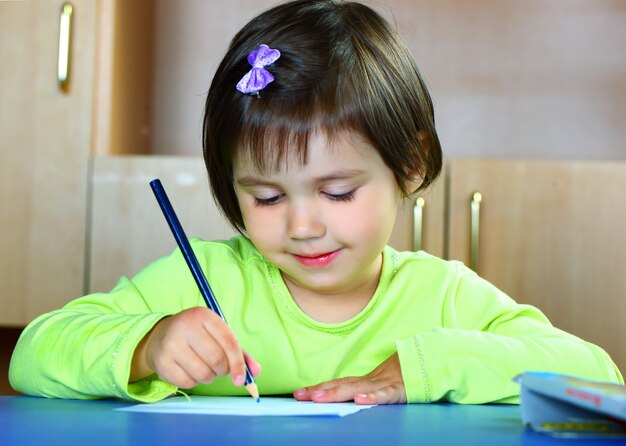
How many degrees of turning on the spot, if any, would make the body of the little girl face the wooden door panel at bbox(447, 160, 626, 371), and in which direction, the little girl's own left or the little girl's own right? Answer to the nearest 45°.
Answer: approximately 135° to the little girl's own left

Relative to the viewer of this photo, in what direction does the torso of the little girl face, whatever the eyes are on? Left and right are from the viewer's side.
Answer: facing the viewer

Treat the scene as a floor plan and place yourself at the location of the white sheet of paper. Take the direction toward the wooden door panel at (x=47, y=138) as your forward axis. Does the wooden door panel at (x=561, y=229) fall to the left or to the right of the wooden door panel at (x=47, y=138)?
right

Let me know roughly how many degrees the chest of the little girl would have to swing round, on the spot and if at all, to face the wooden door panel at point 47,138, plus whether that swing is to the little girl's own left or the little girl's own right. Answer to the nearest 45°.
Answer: approximately 135° to the little girl's own right

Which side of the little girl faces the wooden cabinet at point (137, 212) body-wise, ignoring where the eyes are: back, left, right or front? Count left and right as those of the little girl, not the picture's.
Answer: back
